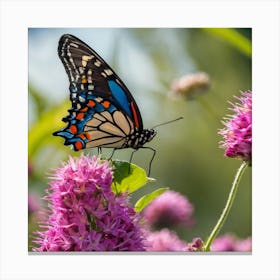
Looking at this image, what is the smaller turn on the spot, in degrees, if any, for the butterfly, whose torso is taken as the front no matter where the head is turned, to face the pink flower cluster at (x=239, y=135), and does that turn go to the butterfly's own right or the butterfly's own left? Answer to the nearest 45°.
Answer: approximately 45° to the butterfly's own right

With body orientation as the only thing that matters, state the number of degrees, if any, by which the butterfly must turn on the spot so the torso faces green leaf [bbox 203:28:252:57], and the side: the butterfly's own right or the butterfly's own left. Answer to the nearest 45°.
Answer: approximately 45° to the butterfly's own left

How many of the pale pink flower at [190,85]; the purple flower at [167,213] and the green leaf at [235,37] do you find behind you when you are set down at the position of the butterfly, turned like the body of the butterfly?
0

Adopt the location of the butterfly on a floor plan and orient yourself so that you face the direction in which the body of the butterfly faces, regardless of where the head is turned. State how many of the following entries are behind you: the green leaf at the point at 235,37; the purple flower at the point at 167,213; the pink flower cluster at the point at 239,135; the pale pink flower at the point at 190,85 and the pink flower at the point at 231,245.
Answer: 0

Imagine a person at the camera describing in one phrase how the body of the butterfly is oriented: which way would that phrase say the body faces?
to the viewer's right

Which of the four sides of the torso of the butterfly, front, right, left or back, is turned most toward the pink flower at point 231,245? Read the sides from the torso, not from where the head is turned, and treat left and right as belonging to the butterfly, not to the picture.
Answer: front

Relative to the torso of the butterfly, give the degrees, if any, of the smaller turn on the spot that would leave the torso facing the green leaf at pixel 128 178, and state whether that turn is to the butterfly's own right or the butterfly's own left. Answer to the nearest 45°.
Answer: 0° — it already faces it

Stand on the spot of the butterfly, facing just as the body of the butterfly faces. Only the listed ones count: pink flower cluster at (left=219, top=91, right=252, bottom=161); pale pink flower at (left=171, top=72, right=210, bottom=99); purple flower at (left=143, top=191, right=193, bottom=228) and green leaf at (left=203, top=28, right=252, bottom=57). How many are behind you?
0

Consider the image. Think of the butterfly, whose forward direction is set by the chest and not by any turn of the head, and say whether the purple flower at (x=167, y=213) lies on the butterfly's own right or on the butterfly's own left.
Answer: on the butterfly's own left

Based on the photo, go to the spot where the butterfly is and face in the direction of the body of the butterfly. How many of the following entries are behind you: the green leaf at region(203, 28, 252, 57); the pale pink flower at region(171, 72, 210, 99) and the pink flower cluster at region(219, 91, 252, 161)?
0

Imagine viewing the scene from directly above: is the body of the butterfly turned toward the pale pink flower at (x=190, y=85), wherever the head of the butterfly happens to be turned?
no
